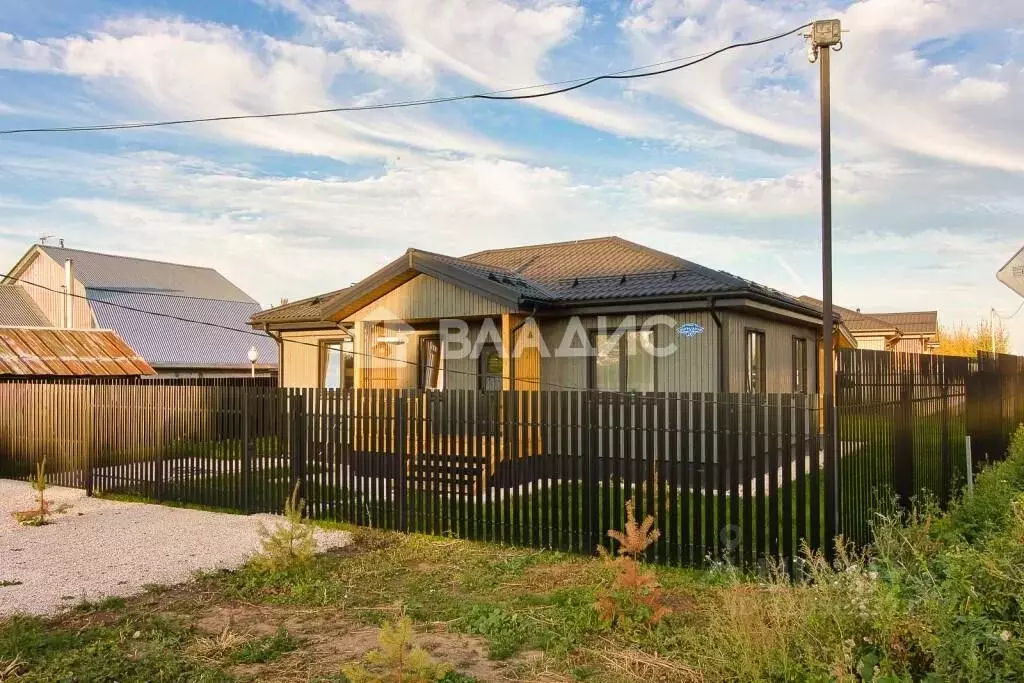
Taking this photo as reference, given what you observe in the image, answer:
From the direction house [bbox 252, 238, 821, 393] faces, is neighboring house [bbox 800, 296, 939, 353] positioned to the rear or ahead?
to the rear

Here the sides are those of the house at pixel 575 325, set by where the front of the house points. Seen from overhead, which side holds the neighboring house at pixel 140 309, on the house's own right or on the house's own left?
on the house's own right

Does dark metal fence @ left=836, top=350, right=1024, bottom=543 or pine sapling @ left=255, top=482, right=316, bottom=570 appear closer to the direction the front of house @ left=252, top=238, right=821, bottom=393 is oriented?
the pine sapling

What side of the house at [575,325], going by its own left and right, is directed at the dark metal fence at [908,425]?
left

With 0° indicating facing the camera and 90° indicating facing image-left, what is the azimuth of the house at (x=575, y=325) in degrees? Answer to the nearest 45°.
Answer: approximately 45°

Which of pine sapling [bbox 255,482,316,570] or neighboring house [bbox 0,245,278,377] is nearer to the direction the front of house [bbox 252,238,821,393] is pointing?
the pine sapling

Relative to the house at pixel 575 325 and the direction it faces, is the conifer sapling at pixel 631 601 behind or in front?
in front
